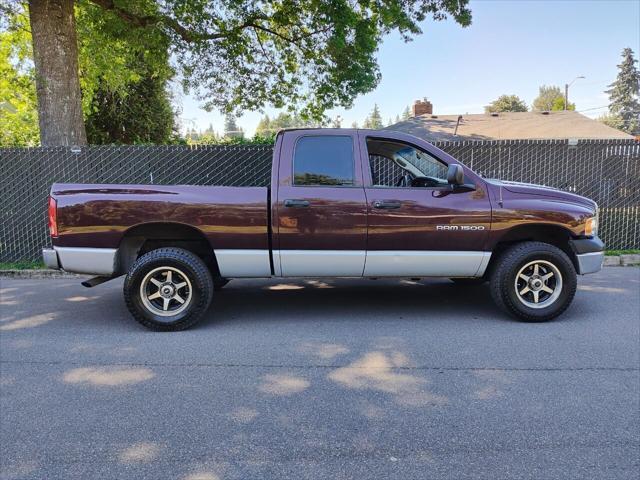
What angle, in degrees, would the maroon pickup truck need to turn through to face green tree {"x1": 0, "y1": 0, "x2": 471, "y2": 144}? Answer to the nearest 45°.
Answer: approximately 90° to its left

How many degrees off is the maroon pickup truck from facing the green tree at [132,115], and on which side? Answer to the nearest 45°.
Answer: approximately 135° to its left

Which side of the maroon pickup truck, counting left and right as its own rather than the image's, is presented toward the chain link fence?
left

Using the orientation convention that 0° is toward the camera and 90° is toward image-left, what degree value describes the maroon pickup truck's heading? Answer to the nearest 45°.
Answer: approximately 270°

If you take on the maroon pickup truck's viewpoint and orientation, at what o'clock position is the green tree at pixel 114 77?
The green tree is roughly at 8 o'clock from the maroon pickup truck.
